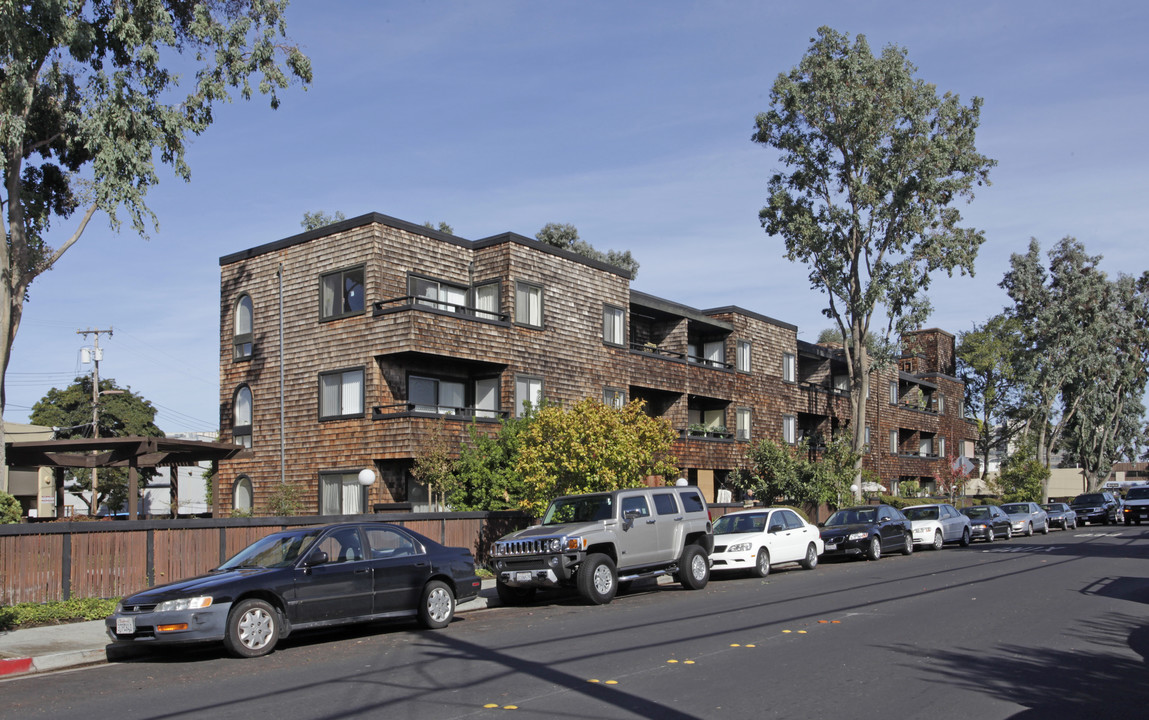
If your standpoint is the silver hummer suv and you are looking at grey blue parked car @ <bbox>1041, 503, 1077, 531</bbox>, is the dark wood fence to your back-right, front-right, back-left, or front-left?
back-left

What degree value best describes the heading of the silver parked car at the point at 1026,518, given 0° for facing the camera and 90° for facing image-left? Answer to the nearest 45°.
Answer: approximately 45°

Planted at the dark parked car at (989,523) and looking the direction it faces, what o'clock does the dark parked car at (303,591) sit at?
the dark parked car at (303,591) is roughly at 11 o'clock from the dark parked car at (989,523).

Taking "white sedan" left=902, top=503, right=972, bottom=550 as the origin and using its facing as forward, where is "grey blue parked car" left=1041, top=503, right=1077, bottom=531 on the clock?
The grey blue parked car is roughly at 5 o'clock from the white sedan.

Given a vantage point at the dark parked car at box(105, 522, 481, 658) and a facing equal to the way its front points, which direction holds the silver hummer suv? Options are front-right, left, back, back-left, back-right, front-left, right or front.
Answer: back

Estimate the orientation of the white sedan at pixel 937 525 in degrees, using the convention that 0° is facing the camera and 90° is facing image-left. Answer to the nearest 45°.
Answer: approximately 45°

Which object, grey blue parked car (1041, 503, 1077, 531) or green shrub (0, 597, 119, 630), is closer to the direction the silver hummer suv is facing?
the green shrub
